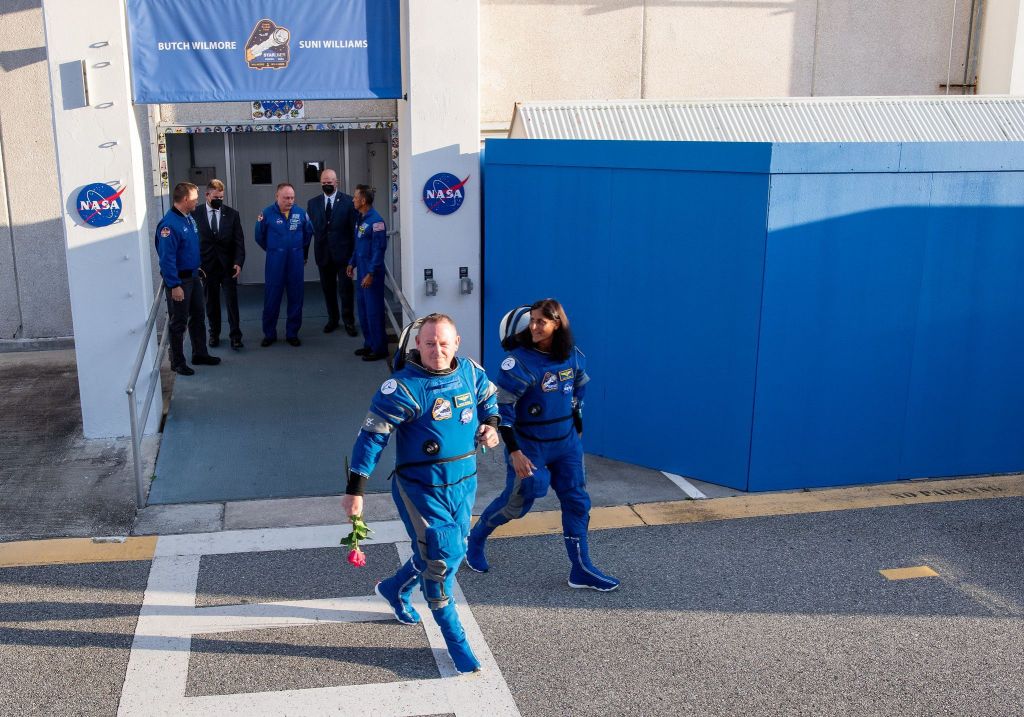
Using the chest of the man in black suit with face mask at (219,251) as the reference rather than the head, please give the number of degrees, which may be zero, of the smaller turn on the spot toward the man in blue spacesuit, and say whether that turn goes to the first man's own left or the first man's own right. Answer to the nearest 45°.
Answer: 0° — they already face them

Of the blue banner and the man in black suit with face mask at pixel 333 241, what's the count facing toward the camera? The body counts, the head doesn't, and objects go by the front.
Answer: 2

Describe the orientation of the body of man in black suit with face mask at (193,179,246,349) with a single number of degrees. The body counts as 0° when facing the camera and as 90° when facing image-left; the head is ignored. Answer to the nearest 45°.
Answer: approximately 0°

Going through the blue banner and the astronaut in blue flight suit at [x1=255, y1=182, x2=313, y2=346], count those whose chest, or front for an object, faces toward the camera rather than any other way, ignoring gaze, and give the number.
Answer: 2

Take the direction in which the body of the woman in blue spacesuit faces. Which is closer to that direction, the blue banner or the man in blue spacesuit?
the man in blue spacesuit

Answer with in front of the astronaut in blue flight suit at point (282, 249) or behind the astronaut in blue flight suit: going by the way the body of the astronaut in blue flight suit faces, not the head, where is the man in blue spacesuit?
in front
